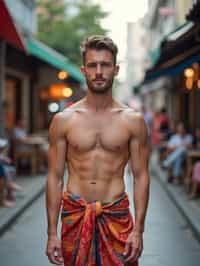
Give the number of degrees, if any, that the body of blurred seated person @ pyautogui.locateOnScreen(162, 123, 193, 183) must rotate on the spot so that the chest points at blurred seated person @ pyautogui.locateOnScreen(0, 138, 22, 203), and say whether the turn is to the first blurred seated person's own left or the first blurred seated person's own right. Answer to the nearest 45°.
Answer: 0° — they already face them

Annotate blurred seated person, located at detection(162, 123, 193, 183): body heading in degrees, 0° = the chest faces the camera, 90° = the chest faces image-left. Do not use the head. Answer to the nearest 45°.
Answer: approximately 45°

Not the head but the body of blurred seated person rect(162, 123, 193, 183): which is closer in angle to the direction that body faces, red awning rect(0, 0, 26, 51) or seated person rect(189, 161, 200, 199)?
the red awning

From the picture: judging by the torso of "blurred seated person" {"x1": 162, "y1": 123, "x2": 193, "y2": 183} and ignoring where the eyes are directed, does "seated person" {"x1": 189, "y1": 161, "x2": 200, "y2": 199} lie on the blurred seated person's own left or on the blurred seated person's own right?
on the blurred seated person's own left

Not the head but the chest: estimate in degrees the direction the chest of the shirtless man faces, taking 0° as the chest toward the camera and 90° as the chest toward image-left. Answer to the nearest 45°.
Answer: approximately 0°

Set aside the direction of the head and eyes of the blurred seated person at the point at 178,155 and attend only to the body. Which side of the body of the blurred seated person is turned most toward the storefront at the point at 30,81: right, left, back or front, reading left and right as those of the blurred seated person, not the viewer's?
right

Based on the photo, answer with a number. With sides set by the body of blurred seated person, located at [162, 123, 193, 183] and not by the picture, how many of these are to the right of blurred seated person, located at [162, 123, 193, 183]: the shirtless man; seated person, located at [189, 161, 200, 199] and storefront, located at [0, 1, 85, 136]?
1
